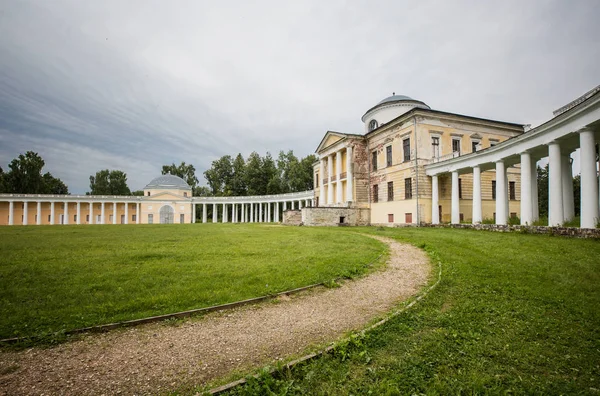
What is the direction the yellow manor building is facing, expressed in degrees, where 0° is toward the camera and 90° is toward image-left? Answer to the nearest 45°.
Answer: approximately 45°

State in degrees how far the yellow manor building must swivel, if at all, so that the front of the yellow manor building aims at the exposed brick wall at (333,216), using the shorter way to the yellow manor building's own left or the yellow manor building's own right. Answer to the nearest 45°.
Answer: approximately 45° to the yellow manor building's own right
